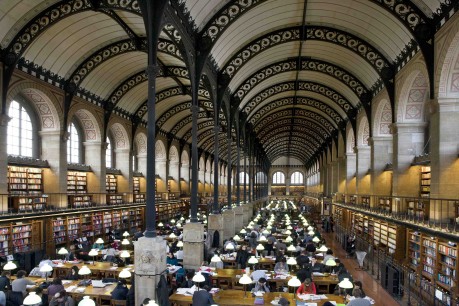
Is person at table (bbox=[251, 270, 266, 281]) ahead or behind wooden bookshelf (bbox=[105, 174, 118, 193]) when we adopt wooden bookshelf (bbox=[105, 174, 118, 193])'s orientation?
ahead

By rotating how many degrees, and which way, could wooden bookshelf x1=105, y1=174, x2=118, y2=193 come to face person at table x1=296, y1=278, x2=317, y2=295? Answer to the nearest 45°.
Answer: approximately 45° to its right

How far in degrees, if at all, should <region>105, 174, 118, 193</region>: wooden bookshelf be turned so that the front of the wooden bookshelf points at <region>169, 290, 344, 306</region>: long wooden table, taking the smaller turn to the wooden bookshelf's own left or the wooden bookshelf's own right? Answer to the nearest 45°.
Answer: approximately 45° to the wooden bookshelf's own right

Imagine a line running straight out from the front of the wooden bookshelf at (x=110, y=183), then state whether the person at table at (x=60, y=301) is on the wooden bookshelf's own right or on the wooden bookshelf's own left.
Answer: on the wooden bookshelf's own right
